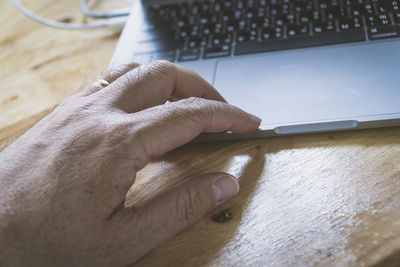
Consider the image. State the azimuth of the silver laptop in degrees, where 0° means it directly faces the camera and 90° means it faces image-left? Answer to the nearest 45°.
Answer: approximately 0°
